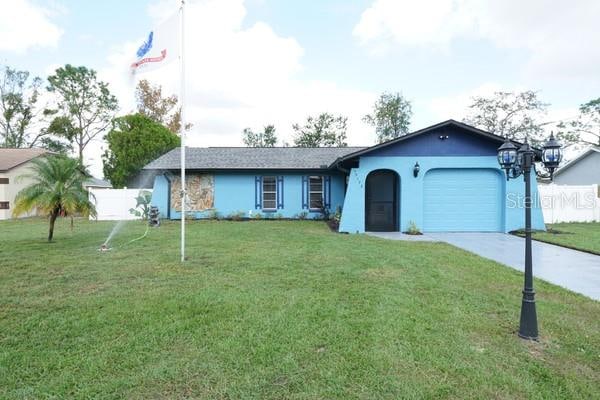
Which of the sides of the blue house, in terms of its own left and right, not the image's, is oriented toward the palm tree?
right

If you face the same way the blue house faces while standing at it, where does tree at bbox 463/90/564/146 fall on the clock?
The tree is roughly at 7 o'clock from the blue house.

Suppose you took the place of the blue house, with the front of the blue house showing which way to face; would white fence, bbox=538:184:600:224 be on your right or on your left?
on your left

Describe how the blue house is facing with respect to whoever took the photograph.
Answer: facing the viewer

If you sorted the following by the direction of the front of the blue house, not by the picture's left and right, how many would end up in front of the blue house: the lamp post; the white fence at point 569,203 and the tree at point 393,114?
1

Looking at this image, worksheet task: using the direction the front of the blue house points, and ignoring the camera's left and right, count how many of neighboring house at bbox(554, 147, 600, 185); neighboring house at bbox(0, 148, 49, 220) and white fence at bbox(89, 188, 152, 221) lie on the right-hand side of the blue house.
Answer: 2

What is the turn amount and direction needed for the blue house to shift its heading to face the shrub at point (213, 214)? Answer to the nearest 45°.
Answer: approximately 90° to its right

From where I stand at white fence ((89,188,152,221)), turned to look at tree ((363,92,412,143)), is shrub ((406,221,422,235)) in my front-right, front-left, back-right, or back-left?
front-right

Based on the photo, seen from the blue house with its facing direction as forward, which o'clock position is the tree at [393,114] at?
The tree is roughly at 6 o'clock from the blue house.

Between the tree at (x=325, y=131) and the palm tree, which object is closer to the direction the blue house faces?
the palm tree

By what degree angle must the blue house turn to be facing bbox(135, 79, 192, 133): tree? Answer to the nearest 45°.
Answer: approximately 135° to its right

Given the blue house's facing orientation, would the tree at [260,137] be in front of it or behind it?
behind
